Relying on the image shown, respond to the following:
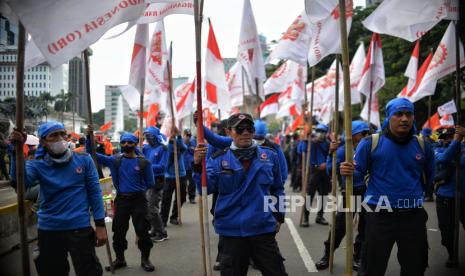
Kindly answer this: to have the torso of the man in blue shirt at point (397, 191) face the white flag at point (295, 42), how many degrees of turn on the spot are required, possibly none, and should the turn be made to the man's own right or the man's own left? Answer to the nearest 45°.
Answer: approximately 135° to the man's own right

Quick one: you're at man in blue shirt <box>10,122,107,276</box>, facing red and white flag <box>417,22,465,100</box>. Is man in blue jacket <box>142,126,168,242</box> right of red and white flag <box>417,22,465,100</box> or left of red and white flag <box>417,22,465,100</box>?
left

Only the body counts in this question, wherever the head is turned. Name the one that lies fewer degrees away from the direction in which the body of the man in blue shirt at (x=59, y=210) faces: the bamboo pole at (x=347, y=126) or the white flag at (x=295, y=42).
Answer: the bamboo pole

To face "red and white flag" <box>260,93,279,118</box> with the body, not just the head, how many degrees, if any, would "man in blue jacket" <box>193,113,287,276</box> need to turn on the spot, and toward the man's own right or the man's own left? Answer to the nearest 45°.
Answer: approximately 180°

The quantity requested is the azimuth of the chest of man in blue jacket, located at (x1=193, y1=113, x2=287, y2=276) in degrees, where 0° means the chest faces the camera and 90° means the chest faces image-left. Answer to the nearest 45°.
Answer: approximately 0°

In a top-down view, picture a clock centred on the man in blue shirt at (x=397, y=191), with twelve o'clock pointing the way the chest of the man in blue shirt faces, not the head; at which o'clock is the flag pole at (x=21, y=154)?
The flag pole is roughly at 2 o'clock from the man in blue shirt.

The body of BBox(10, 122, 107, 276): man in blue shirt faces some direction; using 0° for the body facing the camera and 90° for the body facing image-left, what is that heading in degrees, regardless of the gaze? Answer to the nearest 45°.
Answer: approximately 0°

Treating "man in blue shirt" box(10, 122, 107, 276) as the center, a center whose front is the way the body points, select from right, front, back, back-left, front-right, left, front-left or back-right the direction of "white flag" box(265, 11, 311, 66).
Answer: back-left

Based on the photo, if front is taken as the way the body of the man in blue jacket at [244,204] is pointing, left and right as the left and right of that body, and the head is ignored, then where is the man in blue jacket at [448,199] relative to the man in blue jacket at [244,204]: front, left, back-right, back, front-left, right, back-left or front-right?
back-left
